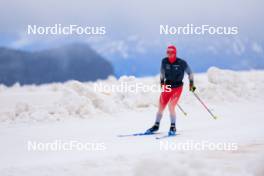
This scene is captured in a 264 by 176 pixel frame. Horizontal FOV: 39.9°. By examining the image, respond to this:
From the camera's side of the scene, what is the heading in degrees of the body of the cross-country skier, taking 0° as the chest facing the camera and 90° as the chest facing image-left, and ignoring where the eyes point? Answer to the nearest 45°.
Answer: approximately 45°
